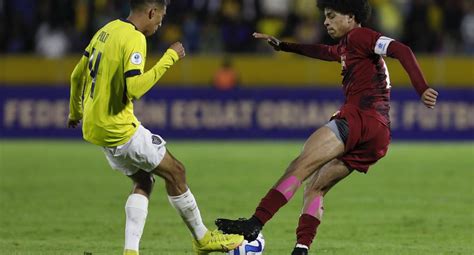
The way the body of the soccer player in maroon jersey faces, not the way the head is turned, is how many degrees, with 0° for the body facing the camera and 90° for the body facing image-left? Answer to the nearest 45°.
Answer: approximately 90°

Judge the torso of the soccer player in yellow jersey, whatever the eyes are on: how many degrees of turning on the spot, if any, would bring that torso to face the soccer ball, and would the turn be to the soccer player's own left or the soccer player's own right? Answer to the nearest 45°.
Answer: approximately 45° to the soccer player's own right

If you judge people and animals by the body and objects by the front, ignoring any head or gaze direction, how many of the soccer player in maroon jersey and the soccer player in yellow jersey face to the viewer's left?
1

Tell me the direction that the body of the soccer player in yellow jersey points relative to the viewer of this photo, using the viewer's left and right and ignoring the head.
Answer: facing away from the viewer and to the right of the viewer

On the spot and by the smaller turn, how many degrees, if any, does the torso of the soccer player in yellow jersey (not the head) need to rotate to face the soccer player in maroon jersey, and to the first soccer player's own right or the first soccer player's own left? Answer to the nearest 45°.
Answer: approximately 45° to the first soccer player's own right

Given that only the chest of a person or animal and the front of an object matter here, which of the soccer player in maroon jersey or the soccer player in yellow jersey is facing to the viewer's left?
the soccer player in maroon jersey
